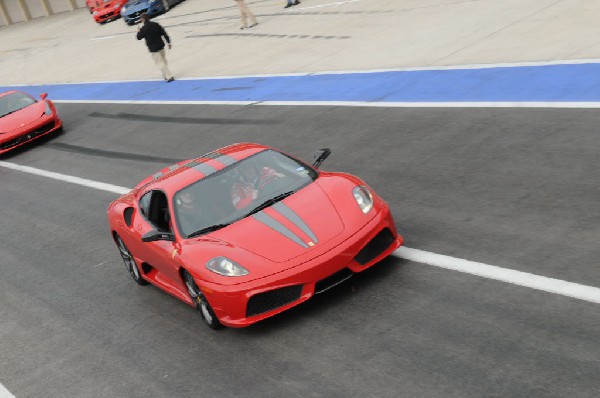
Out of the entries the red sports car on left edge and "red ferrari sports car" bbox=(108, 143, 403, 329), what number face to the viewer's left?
0

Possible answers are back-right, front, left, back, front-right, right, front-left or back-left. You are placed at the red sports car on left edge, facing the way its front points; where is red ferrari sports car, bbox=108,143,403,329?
front-right

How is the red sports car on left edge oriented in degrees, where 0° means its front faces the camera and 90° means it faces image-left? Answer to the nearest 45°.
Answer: approximately 315°

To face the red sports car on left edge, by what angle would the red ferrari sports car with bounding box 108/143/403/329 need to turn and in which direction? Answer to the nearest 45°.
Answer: approximately 135° to its left

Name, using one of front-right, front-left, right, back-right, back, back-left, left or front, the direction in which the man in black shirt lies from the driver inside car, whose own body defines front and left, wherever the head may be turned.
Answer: back-left

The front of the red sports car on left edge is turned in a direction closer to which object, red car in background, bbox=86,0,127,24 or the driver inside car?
the driver inside car

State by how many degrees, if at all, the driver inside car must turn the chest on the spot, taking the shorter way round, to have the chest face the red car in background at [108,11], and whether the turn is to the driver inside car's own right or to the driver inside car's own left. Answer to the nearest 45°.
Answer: approximately 135° to the driver inside car's own left

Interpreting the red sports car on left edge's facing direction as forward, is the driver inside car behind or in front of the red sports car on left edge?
in front

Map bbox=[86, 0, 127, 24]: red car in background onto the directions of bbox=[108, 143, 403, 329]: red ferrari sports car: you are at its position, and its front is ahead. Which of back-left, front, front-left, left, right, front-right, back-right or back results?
back-left

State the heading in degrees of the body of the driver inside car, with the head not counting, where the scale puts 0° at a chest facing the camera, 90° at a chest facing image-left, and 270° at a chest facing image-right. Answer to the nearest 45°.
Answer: approximately 315°
